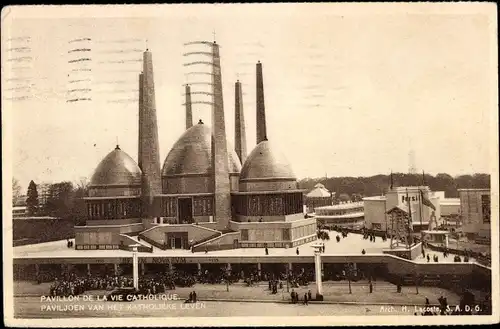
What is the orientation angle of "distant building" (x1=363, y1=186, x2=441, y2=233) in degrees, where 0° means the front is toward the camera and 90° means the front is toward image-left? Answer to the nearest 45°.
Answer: approximately 0°

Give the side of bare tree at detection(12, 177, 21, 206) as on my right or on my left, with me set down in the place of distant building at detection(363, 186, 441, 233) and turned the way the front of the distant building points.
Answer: on my right

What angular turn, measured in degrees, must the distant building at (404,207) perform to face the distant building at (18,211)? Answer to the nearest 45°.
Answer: approximately 90° to its right

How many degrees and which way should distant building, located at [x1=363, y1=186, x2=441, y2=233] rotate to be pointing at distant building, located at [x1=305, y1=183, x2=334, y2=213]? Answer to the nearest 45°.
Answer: approximately 90° to its right

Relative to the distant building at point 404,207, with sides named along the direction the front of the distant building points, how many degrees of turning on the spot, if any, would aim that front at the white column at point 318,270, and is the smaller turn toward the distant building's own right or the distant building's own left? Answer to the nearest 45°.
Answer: approximately 45° to the distant building's own right
